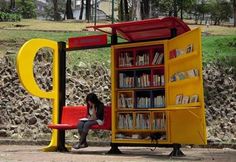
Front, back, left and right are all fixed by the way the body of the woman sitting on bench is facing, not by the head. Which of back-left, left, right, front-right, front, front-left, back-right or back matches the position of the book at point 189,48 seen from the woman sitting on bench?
left

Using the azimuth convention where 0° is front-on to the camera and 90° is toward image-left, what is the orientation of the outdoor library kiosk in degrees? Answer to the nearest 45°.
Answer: approximately 0°

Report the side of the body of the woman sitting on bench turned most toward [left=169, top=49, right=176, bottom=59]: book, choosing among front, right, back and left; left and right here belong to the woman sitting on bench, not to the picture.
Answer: left

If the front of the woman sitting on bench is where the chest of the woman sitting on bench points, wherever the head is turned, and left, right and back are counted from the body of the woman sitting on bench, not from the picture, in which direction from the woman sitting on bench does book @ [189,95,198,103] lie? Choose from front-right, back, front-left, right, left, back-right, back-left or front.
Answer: left

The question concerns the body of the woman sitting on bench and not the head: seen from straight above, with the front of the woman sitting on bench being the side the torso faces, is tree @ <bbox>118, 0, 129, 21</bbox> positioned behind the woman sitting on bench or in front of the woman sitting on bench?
behind

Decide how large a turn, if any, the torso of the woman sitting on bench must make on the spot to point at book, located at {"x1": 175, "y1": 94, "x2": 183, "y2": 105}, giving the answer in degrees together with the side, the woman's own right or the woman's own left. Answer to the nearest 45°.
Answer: approximately 90° to the woman's own left

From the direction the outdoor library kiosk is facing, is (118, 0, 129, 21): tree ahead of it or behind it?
behind
